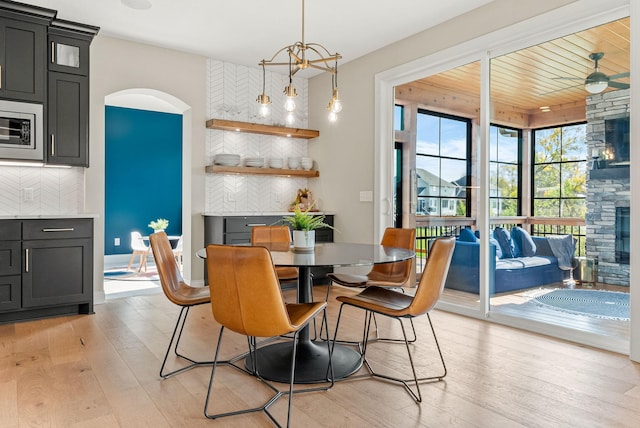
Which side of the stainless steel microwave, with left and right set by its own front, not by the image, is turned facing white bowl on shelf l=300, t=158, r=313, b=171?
left

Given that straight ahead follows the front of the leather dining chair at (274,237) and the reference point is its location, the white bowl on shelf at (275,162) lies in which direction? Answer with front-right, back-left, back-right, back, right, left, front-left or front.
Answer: back-left

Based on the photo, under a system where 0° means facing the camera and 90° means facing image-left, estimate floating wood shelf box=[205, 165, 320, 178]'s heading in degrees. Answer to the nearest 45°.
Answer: approximately 0°

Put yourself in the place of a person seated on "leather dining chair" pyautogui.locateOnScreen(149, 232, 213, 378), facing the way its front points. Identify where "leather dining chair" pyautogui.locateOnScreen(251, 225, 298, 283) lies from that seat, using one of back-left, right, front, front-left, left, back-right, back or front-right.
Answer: front-left

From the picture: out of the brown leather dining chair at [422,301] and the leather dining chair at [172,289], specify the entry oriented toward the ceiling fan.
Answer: the leather dining chair at [172,289]

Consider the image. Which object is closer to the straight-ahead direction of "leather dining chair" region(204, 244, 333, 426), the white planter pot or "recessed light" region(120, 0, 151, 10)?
the white planter pot

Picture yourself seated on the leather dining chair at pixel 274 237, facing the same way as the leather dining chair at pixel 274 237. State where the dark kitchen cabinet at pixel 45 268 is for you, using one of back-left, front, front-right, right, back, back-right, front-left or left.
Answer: back-right

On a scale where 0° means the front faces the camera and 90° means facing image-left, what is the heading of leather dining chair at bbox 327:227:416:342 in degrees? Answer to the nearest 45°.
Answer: approximately 45°

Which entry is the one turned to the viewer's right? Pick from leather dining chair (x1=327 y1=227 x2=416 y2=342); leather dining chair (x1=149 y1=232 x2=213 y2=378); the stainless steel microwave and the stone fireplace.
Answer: leather dining chair (x1=149 y1=232 x2=213 y2=378)

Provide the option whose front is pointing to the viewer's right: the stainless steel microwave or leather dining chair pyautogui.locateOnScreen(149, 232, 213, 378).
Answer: the leather dining chair

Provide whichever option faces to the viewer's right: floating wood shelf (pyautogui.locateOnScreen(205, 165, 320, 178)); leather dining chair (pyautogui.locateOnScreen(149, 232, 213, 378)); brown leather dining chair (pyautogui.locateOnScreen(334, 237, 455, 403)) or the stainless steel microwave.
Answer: leather dining chair (pyautogui.locateOnScreen(149, 232, 213, 378))

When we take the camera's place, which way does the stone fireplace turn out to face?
facing the viewer and to the left of the viewer

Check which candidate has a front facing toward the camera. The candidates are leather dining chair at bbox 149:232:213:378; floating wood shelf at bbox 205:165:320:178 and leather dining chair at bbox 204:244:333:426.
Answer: the floating wood shelf

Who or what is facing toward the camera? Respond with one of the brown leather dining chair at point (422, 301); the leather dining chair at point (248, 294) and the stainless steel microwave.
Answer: the stainless steel microwave

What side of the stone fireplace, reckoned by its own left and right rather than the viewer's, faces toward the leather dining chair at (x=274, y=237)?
front
